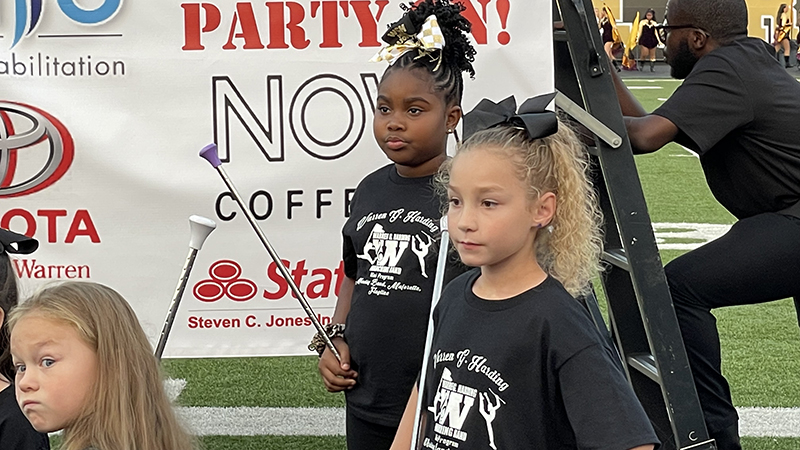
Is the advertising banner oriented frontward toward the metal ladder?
no

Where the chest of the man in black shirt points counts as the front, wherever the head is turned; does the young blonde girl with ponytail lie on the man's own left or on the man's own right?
on the man's own left

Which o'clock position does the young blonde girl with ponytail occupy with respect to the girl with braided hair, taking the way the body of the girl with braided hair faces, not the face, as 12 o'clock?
The young blonde girl with ponytail is roughly at 10 o'clock from the girl with braided hair.

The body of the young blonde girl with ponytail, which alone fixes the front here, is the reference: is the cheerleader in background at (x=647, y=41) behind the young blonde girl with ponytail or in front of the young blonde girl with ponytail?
behind

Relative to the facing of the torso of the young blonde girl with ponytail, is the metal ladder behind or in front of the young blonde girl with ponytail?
behind

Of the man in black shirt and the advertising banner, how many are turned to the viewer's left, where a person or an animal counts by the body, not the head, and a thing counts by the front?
1

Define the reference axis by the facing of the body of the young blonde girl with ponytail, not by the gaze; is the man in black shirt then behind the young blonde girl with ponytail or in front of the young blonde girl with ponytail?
behind

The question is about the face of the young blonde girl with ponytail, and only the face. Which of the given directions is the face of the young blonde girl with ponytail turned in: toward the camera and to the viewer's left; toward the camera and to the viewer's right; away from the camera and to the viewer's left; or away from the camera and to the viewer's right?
toward the camera and to the viewer's left

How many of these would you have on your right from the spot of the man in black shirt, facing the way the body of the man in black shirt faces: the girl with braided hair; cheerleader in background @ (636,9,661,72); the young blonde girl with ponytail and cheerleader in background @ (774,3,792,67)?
2

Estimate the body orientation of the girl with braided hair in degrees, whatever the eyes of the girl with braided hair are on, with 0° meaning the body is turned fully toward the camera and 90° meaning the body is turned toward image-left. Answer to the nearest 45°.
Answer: approximately 45°

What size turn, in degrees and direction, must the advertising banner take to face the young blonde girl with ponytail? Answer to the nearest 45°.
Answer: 0° — it already faces them

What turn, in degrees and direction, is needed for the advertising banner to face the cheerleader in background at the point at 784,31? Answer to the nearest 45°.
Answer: approximately 135° to its left

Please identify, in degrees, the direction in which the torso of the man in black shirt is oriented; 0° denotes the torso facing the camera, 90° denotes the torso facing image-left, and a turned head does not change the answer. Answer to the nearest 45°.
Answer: approximately 90°

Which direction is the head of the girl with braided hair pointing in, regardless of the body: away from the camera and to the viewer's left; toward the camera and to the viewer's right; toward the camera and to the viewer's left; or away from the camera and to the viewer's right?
toward the camera and to the viewer's left

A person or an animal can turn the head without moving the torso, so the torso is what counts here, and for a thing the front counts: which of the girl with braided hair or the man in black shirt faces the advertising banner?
the man in black shirt

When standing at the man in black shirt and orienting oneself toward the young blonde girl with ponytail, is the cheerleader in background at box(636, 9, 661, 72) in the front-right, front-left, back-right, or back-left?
back-right

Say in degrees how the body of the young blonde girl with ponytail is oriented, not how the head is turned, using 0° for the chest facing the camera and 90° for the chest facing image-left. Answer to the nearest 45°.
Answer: approximately 45°

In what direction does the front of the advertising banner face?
toward the camera
